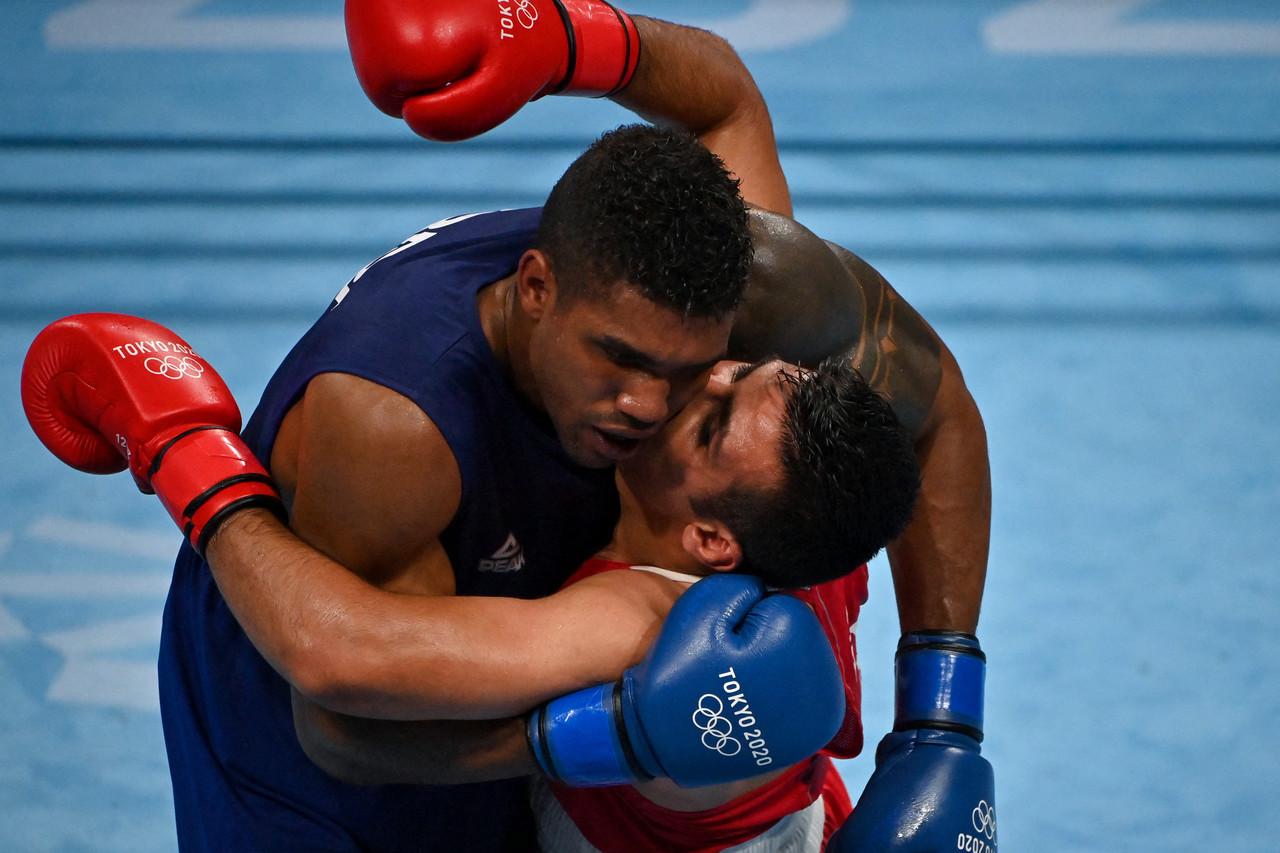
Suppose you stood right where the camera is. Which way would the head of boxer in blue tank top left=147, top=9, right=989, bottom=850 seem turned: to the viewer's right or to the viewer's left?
to the viewer's right

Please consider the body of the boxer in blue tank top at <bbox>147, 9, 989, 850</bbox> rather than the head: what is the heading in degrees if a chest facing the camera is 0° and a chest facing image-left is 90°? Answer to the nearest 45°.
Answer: approximately 315°
